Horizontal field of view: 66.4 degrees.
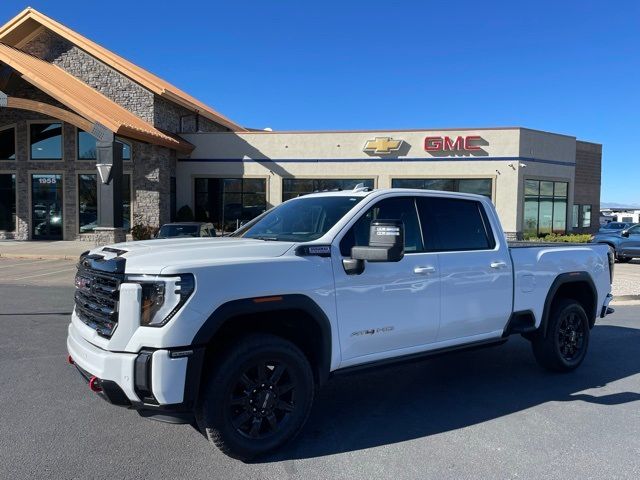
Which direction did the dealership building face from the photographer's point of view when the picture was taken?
facing the viewer

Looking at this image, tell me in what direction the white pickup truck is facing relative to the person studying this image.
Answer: facing the viewer and to the left of the viewer

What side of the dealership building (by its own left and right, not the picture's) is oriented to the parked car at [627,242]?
left

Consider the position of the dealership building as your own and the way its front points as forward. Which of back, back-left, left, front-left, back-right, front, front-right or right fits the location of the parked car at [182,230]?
front

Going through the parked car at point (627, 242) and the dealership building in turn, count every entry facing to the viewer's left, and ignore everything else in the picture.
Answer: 1

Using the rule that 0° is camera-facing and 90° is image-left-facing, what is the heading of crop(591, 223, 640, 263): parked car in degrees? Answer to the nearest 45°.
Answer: approximately 90°

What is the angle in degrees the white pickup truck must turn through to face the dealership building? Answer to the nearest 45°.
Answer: approximately 135° to its right
